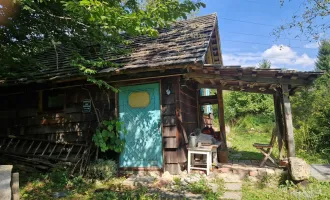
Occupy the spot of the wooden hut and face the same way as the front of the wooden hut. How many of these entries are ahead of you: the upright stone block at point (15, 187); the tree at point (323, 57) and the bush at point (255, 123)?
1

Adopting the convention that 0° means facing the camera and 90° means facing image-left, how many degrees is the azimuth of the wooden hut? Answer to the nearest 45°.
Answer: approximately 0°

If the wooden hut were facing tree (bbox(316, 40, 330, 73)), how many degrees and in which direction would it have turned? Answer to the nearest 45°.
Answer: approximately 135° to its left

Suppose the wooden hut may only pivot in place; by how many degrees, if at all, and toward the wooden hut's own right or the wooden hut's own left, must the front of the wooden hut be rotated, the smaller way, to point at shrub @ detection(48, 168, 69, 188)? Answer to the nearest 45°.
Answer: approximately 90° to the wooden hut's own right
